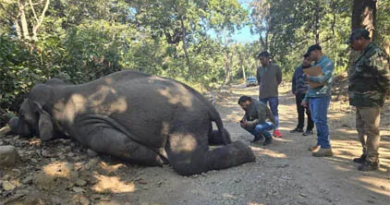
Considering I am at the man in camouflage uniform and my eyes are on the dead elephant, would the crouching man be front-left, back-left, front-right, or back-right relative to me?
front-right

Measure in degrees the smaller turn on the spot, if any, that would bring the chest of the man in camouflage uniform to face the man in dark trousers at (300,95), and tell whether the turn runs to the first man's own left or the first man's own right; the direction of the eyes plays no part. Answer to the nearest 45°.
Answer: approximately 45° to the first man's own right

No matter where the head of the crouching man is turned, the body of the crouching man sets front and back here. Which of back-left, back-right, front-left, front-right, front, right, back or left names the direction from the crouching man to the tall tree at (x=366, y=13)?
back

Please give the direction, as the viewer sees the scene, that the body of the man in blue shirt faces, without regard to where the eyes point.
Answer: to the viewer's left

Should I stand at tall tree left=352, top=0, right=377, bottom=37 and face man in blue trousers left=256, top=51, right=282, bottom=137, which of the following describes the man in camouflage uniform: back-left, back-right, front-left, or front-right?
front-left

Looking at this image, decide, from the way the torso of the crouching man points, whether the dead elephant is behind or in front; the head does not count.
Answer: in front

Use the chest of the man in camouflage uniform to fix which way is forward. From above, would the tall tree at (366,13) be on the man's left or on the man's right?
on the man's right

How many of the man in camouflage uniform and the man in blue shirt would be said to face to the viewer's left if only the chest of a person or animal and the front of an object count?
2

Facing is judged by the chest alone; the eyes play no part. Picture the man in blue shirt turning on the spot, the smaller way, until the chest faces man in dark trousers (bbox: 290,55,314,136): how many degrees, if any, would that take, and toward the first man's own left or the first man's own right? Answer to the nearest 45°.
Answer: approximately 90° to the first man's own right

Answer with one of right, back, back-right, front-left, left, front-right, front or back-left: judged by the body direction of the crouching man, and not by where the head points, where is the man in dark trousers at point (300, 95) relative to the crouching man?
back

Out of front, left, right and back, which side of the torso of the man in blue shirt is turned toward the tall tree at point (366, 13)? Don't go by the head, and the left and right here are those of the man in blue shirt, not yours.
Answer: right

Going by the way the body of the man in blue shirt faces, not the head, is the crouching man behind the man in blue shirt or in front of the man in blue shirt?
in front

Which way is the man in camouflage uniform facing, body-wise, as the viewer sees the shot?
to the viewer's left
